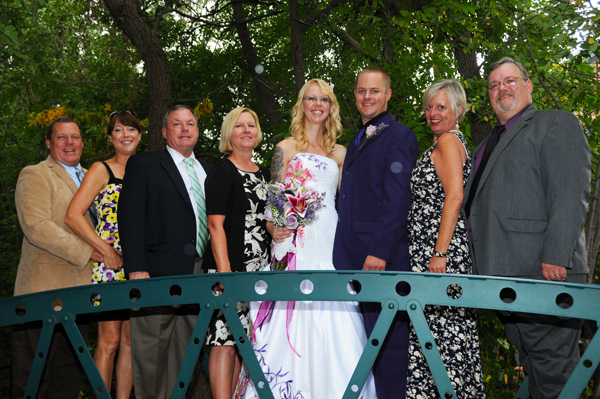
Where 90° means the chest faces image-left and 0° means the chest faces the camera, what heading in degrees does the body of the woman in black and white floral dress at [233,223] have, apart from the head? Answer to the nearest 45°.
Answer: approximately 315°

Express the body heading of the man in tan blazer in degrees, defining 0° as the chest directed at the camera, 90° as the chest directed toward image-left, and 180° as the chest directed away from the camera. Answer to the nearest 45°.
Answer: approximately 315°

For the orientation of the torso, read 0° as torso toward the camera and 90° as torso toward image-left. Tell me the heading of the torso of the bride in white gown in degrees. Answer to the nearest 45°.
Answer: approximately 0°

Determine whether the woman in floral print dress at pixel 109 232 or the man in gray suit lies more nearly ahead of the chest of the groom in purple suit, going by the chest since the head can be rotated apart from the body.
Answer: the woman in floral print dress
